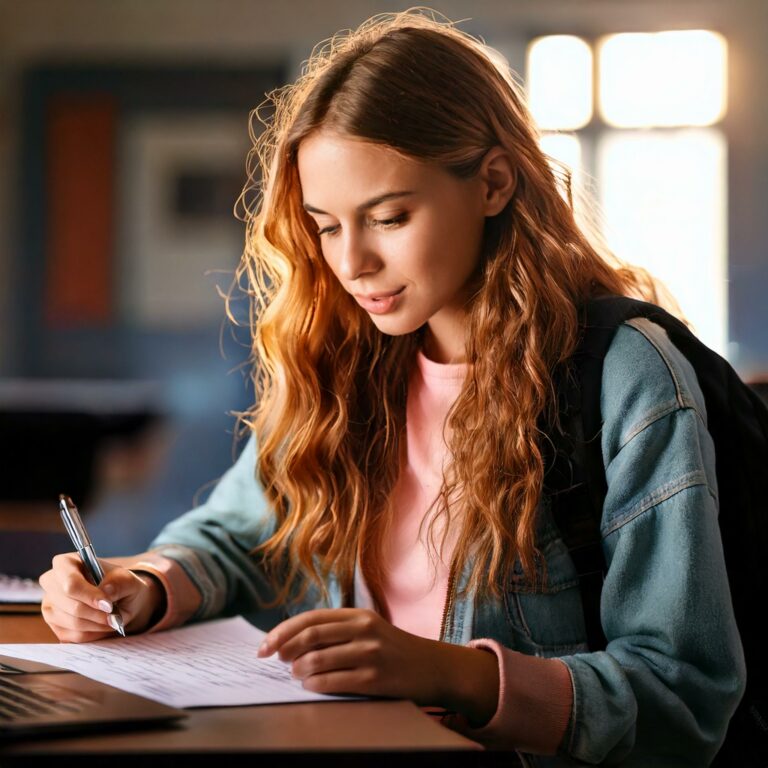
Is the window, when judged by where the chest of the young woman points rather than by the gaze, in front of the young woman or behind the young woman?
behind

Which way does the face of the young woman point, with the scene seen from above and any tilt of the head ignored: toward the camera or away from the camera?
toward the camera

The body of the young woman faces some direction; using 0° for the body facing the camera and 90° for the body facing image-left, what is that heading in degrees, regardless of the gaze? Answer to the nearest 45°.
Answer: approximately 45°
